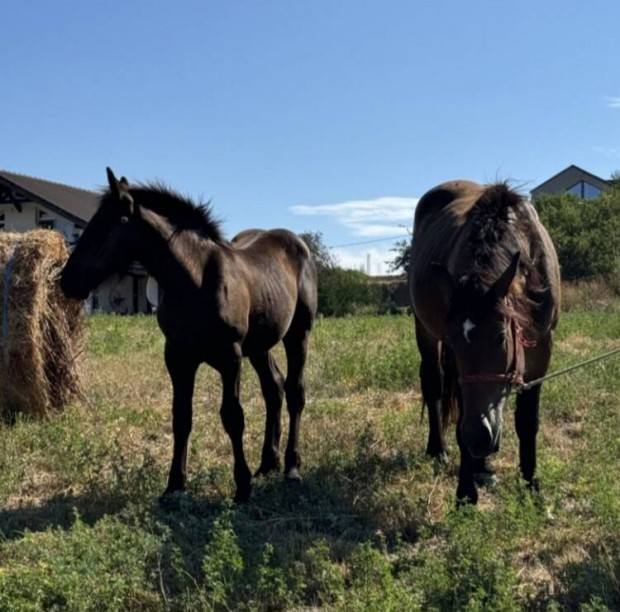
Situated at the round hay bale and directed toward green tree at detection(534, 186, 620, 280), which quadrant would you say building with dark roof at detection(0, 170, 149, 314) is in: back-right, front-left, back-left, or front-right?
front-left

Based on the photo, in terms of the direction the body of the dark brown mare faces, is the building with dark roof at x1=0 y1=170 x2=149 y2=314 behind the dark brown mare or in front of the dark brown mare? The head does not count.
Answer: behind

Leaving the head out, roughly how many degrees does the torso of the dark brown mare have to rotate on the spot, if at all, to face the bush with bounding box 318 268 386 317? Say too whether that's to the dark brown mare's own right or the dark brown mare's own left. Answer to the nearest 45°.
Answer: approximately 180°

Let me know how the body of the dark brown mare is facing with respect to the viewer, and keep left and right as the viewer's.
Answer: facing the viewer

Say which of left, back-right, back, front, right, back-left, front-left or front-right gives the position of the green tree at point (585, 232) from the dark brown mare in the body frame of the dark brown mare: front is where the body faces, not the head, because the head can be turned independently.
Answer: back
